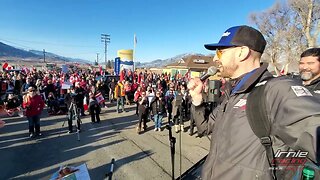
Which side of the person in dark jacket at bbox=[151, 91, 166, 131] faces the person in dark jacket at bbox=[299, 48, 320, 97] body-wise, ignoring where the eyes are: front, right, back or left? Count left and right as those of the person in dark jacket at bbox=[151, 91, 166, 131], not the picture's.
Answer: front

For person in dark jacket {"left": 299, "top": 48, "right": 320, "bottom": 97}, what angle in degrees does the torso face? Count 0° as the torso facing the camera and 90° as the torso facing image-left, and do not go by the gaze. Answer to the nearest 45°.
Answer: approximately 45°

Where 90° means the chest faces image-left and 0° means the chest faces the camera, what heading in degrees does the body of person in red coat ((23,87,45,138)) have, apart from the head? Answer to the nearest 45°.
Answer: approximately 0°

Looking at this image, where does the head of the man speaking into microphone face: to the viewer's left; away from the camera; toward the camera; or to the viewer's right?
to the viewer's left

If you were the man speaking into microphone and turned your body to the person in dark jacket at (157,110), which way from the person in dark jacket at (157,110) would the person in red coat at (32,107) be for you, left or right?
left

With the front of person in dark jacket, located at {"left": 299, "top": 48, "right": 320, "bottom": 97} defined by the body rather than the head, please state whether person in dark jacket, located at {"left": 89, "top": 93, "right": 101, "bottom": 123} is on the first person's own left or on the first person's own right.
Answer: on the first person's own right

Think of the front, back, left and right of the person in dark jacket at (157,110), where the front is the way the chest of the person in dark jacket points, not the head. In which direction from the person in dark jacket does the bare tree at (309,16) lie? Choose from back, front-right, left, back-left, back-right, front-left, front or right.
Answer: back-left

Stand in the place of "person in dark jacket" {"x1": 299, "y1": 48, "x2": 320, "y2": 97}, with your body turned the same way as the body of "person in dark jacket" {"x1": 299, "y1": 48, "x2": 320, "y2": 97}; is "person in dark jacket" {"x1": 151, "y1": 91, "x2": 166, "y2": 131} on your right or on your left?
on your right

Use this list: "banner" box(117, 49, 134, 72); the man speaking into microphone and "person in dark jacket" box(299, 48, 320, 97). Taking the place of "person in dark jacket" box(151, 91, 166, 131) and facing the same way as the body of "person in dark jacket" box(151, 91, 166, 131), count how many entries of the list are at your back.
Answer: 1

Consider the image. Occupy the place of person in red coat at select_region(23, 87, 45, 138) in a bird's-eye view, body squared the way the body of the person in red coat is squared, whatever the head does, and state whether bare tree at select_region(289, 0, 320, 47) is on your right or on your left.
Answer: on your left

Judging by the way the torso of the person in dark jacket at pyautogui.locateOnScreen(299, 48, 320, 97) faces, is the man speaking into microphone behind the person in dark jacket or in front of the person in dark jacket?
in front

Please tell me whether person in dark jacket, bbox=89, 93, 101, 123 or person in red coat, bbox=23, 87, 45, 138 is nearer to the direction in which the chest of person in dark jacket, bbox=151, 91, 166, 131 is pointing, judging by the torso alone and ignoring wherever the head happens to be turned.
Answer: the person in red coat

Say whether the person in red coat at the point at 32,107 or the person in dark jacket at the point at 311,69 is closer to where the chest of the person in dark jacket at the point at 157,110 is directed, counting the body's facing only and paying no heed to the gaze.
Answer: the person in dark jacket

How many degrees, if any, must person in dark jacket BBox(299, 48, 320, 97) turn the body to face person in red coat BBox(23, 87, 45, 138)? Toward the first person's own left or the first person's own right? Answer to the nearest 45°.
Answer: approximately 45° to the first person's own right

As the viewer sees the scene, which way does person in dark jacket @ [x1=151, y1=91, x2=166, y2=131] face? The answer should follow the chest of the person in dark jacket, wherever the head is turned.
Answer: toward the camera
